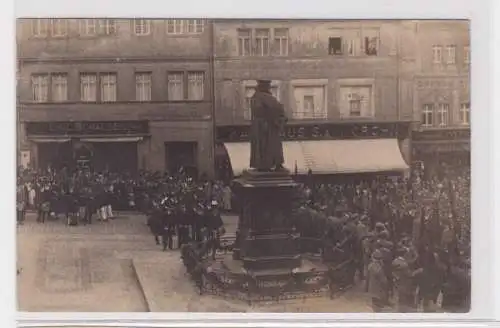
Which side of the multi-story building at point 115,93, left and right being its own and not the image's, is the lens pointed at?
front
